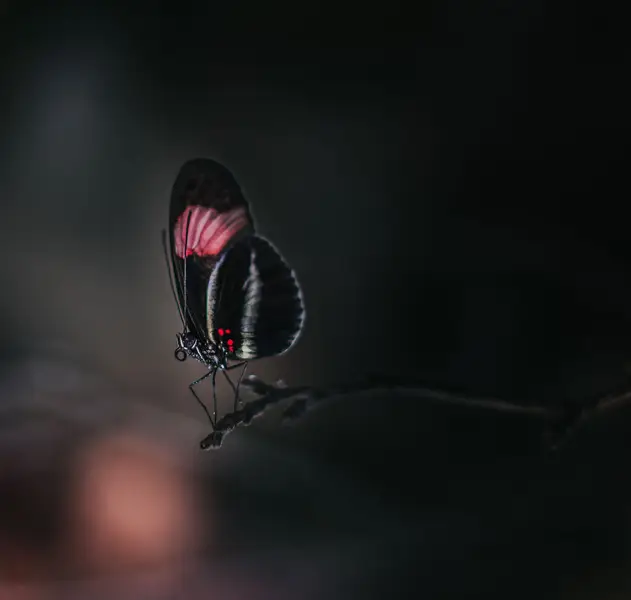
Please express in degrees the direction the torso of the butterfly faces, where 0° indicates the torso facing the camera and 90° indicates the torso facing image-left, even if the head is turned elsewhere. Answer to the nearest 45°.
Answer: approximately 90°
